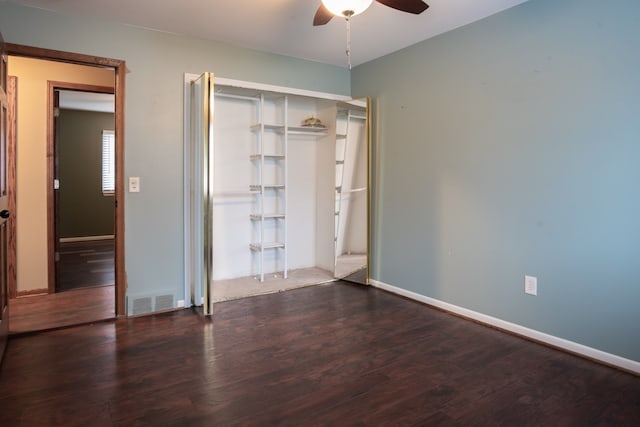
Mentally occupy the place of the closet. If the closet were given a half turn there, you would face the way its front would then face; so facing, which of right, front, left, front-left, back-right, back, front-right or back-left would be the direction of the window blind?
front

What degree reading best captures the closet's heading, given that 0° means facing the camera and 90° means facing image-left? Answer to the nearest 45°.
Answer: approximately 315°

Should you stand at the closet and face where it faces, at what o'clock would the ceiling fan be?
The ceiling fan is roughly at 1 o'clock from the closet.

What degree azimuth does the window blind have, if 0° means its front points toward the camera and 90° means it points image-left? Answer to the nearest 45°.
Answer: approximately 315°

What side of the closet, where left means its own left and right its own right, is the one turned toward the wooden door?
right
